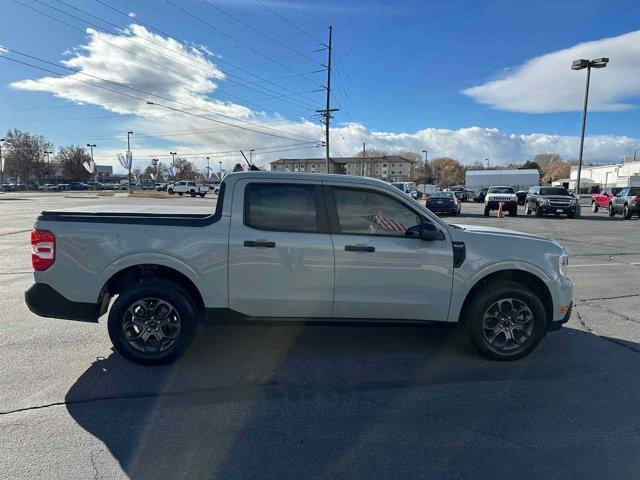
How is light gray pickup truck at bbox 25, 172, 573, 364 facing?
to the viewer's right

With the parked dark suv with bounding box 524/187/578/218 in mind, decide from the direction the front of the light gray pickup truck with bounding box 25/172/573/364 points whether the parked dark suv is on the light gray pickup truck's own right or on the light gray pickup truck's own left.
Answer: on the light gray pickup truck's own left
